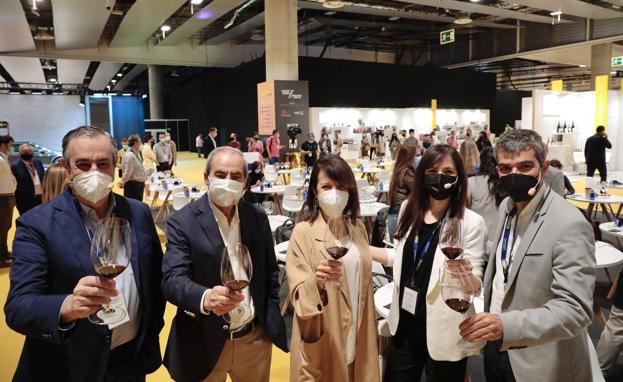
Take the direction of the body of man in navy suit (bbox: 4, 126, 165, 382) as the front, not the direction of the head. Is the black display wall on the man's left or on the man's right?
on the man's left

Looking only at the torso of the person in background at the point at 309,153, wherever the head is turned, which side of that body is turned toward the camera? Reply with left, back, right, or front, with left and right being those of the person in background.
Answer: front

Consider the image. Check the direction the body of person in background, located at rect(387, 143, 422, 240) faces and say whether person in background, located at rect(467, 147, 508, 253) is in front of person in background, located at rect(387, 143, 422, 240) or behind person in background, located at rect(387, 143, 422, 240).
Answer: in front

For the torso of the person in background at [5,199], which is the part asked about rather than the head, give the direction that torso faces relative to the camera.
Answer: to the viewer's right

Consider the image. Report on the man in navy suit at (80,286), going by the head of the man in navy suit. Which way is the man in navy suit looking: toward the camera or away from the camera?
toward the camera

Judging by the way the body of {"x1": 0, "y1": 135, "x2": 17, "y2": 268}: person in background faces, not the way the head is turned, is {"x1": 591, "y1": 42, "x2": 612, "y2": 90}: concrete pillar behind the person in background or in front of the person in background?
in front

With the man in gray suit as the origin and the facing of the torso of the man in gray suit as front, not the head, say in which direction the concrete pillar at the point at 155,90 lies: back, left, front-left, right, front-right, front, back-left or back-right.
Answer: right

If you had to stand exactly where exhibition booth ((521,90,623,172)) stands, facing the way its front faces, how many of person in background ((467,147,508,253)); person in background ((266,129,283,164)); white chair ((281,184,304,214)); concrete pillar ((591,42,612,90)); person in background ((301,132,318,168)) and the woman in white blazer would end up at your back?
1

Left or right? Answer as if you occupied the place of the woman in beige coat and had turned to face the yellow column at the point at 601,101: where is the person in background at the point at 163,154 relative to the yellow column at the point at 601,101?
left
